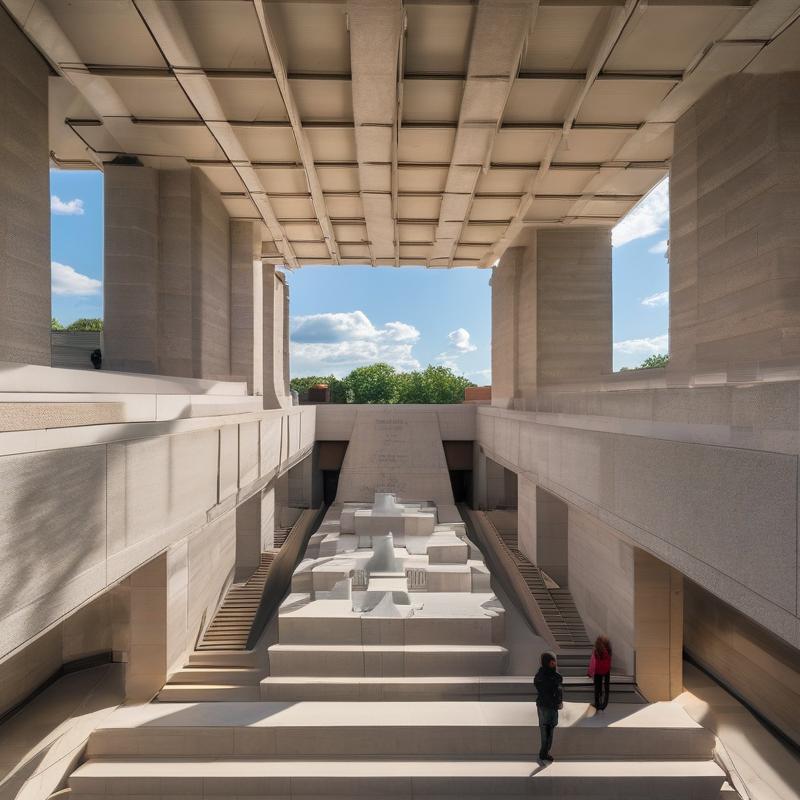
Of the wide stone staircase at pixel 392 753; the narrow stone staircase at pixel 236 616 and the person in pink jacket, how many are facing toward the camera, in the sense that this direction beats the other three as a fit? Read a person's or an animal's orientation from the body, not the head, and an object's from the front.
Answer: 2

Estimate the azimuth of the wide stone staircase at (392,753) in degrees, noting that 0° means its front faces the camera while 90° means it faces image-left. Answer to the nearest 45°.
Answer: approximately 0°

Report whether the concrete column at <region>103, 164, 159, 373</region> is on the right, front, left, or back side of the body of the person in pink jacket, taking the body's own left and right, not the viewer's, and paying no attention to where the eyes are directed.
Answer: left

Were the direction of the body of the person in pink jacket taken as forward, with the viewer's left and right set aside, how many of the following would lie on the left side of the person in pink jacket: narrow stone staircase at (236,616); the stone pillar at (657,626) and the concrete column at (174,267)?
2

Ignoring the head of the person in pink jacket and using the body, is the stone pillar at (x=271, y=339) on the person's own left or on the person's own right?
on the person's own left

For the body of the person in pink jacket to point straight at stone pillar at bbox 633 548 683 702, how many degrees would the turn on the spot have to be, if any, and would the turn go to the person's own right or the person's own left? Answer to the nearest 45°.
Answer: approximately 45° to the person's own right

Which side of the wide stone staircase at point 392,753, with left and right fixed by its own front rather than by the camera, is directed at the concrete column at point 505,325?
back

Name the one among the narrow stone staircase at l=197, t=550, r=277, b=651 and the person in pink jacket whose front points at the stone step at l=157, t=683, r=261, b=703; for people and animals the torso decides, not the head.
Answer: the narrow stone staircase

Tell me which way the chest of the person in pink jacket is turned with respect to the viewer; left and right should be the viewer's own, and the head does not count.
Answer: facing away from the viewer

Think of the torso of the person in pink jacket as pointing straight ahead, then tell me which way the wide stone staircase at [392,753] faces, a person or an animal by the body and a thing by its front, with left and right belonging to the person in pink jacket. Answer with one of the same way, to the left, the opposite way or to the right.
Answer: the opposite way

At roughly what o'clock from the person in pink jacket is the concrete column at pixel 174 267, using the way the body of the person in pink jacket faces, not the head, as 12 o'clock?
The concrete column is roughly at 9 o'clock from the person in pink jacket.

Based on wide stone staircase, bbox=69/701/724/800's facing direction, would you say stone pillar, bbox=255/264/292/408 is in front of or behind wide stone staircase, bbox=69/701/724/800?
behind
